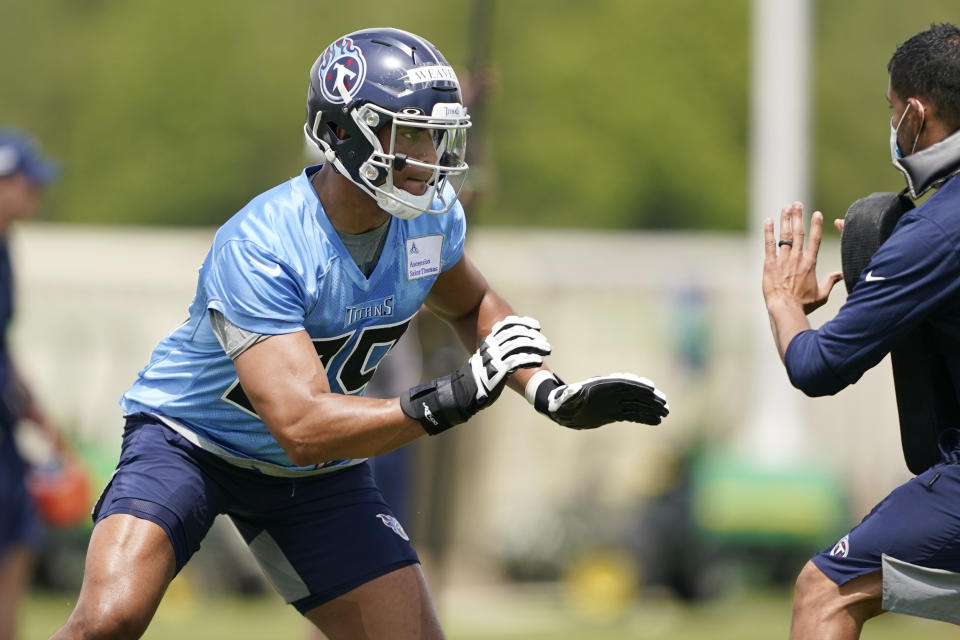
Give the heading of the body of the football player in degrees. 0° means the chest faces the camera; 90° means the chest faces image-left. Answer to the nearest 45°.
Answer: approximately 315°

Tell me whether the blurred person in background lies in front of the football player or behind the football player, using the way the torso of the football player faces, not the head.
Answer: behind

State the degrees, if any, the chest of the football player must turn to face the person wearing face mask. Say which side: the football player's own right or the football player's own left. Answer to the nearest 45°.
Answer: approximately 45° to the football player's own left

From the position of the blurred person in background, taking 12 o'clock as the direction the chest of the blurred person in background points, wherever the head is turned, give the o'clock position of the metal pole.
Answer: The metal pole is roughly at 11 o'clock from the blurred person in background.

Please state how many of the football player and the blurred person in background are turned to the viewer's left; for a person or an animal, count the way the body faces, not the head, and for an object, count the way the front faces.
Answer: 0

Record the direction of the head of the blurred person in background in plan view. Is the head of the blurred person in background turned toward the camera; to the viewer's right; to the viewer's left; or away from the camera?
to the viewer's right

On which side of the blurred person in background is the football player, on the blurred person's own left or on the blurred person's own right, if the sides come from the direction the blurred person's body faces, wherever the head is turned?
on the blurred person's own right

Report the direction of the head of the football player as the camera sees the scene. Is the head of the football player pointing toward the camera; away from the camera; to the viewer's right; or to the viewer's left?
to the viewer's right

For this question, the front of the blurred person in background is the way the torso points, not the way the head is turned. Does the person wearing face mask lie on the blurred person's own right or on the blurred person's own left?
on the blurred person's own right

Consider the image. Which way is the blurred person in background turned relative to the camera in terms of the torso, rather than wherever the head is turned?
to the viewer's right
